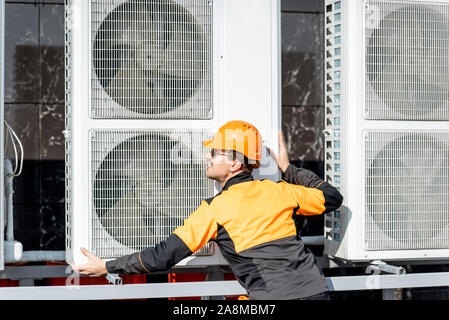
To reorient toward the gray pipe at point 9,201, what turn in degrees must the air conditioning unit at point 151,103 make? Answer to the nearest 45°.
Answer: approximately 90° to its right

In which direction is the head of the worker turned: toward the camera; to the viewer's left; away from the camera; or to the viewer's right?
to the viewer's left

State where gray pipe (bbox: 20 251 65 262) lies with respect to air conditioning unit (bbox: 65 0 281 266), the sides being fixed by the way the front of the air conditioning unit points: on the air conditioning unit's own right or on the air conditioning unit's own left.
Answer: on the air conditioning unit's own right

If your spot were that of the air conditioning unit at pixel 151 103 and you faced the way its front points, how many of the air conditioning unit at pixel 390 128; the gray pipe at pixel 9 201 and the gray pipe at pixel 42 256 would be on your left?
1

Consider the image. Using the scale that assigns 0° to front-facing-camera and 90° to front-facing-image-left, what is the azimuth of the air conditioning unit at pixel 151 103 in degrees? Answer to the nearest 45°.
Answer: approximately 0°

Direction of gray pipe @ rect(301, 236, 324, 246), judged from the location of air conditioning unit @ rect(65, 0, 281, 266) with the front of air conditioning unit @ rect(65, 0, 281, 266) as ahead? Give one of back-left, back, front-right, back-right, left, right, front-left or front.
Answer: back-left

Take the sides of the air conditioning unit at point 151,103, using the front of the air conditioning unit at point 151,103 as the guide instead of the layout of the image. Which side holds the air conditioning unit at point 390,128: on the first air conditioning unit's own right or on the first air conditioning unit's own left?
on the first air conditioning unit's own left
